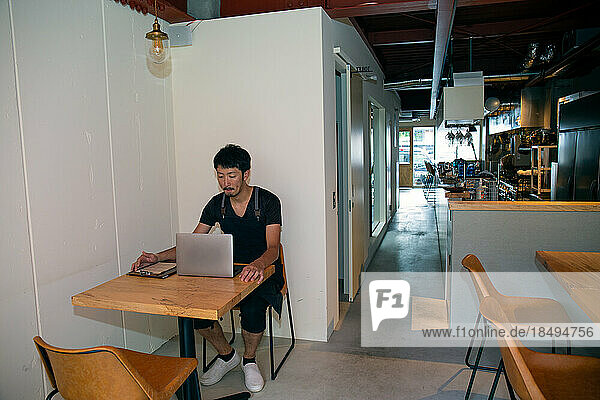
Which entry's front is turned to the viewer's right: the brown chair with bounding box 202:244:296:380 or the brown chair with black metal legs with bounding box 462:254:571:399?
the brown chair with black metal legs

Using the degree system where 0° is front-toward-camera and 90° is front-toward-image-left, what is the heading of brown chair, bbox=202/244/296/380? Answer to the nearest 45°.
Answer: approximately 45°

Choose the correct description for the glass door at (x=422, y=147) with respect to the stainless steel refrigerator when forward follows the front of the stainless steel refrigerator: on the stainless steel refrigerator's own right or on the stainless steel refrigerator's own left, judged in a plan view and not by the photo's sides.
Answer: on the stainless steel refrigerator's own right

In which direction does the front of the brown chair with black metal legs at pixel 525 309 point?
to the viewer's right

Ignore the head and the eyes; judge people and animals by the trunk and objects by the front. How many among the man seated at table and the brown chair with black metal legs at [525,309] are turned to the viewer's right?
1

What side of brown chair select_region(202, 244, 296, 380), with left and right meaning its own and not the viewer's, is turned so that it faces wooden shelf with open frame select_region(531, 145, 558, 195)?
back

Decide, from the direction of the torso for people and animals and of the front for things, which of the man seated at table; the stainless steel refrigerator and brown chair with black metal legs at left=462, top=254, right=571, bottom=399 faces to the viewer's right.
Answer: the brown chair with black metal legs

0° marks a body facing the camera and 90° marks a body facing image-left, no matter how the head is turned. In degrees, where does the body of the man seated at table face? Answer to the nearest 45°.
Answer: approximately 45°

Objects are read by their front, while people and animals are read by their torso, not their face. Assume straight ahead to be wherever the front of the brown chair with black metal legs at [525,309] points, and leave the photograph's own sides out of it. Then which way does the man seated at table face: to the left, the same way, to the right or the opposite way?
to the right

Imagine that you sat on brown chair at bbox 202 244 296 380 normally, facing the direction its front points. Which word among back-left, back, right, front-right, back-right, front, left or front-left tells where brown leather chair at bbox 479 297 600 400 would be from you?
left

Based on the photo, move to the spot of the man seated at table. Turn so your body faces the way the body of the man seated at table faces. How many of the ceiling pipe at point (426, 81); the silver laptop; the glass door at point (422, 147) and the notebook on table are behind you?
2

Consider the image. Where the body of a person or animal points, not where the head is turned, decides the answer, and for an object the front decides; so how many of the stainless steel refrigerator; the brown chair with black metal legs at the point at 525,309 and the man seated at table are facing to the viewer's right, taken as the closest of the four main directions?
1

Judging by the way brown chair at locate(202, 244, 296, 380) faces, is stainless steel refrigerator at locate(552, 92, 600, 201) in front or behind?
behind

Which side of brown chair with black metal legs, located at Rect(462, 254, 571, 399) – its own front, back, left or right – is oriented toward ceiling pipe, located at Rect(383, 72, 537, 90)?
left
